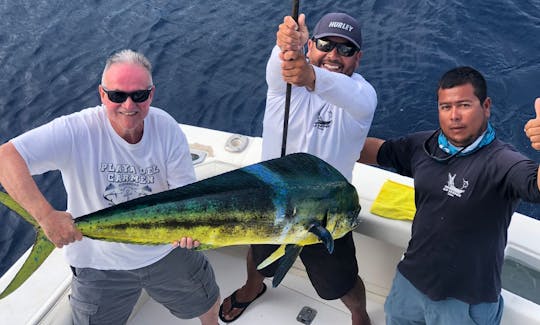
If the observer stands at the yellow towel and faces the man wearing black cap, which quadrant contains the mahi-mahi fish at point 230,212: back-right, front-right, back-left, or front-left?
front-left

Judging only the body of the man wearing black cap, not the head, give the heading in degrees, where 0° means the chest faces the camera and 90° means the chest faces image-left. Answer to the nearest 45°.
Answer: approximately 45°

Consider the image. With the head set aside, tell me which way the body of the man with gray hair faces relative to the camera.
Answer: toward the camera

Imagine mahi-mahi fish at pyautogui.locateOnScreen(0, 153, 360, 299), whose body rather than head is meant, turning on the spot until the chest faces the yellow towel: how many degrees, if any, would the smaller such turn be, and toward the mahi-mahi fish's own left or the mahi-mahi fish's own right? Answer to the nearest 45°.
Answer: approximately 45° to the mahi-mahi fish's own left

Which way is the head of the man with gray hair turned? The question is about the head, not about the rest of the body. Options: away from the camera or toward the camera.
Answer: toward the camera

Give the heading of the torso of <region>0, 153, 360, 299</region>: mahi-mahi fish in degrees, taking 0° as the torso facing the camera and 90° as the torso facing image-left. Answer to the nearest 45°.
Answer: approximately 270°

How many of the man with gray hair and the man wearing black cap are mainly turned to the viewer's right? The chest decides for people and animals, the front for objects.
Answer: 0
